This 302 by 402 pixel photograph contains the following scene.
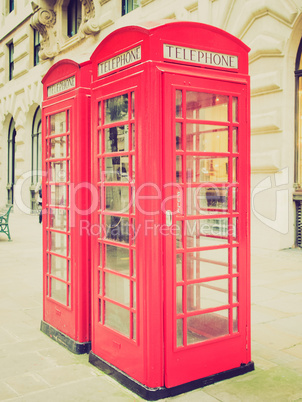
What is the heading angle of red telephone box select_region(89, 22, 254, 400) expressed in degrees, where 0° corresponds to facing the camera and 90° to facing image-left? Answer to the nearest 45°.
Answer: approximately 315°
